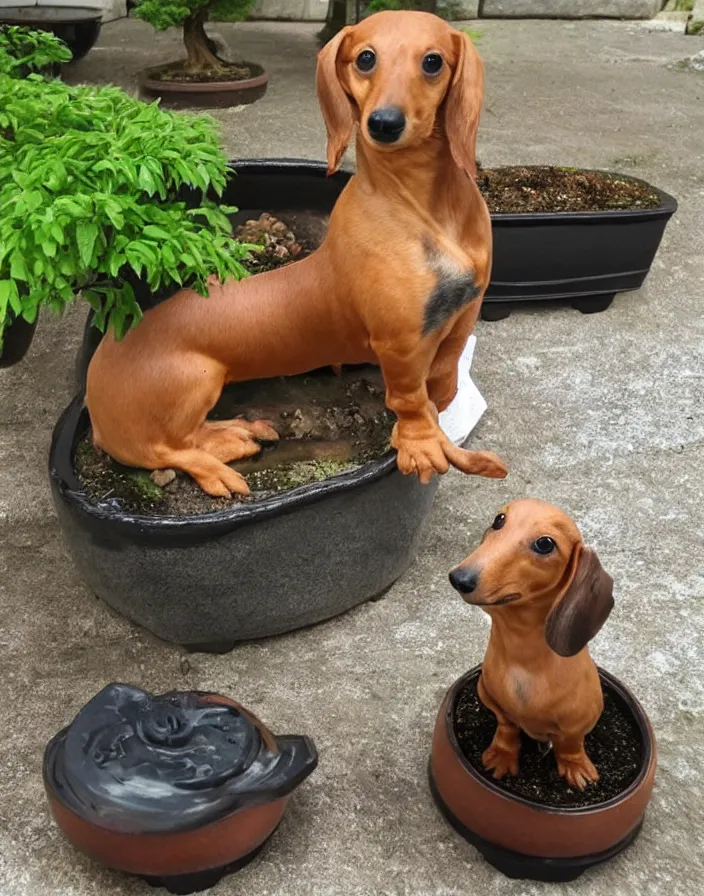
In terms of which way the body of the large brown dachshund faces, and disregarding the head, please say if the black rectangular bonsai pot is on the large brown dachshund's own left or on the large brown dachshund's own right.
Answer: on the large brown dachshund's own left

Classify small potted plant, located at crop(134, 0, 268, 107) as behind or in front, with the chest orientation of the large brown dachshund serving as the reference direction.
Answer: behind

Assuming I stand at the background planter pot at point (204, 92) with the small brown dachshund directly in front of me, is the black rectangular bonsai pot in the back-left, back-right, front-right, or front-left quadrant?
front-left

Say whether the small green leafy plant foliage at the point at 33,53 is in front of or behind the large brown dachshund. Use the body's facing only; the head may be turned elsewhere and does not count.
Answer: behind

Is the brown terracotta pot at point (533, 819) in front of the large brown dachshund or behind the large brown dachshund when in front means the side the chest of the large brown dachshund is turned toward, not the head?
in front

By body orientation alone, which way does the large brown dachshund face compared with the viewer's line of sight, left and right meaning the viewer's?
facing the viewer and to the right of the viewer

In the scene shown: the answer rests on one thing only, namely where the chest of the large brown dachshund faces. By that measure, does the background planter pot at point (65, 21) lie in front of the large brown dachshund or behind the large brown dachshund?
behind

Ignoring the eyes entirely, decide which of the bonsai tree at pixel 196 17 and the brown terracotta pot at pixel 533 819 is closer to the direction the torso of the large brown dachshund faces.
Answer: the brown terracotta pot

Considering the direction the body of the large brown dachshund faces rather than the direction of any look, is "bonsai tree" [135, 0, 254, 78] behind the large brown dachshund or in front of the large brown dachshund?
behind
